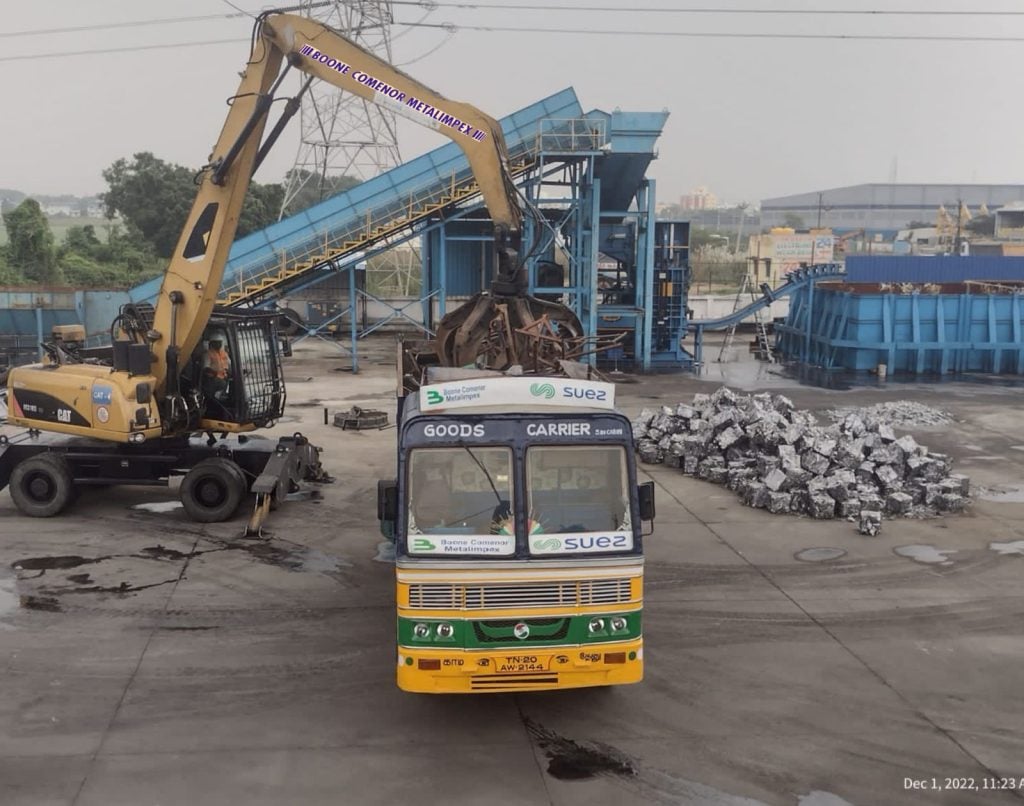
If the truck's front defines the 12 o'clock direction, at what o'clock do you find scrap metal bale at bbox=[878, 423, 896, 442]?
The scrap metal bale is roughly at 7 o'clock from the truck.

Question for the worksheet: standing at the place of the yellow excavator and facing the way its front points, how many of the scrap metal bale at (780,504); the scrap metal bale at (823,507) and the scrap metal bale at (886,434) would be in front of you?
3

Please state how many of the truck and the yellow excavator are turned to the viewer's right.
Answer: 1

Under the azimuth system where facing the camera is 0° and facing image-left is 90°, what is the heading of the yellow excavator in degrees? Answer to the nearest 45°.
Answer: approximately 270°

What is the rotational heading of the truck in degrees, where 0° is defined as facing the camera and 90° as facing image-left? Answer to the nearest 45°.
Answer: approximately 0°

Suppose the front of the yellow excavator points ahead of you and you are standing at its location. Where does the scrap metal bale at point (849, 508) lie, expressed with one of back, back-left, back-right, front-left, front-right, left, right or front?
front

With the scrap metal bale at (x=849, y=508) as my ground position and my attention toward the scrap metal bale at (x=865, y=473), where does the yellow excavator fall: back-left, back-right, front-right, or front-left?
back-left

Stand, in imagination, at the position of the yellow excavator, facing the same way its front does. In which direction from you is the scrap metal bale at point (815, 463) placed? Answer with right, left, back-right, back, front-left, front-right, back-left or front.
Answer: front

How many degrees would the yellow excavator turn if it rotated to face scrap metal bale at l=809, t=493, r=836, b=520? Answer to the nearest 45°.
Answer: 0° — it already faces it

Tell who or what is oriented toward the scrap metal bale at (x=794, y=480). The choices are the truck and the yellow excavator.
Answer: the yellow excavator

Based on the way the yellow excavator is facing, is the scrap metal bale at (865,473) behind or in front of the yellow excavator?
in front

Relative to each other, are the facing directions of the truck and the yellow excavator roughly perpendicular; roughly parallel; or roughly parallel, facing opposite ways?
roughly perpendicular
